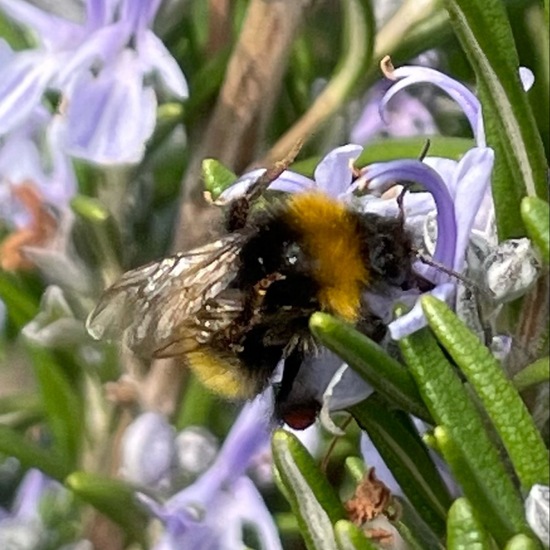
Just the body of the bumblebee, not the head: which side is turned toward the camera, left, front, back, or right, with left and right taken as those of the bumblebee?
right

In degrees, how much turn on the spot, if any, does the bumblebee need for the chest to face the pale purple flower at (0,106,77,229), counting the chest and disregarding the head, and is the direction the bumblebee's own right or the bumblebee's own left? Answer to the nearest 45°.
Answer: approximately 135° to the bumblebee's own left
